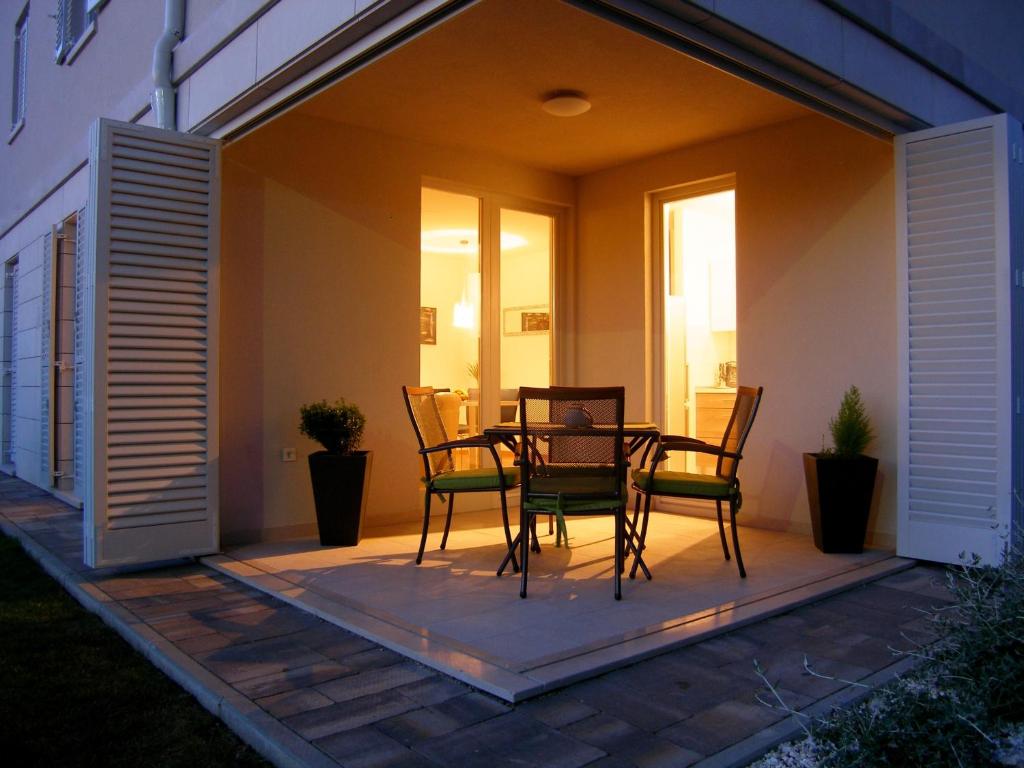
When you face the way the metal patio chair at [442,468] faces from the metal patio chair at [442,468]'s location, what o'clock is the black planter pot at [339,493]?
The black planter pot is roughly at 7 o'clock from the metal patio chair.

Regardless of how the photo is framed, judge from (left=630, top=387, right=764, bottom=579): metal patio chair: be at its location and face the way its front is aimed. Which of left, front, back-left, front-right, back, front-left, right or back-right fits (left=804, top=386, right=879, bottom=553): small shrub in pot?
back-right

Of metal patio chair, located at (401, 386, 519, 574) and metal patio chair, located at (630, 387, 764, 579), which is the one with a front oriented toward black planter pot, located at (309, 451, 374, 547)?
metal patio chair, located at (630, 387, 764, 579)

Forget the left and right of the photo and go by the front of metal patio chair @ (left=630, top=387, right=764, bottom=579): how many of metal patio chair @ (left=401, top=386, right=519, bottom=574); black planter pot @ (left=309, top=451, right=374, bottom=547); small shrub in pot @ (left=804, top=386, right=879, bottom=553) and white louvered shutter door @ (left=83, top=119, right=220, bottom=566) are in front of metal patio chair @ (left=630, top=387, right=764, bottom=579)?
3

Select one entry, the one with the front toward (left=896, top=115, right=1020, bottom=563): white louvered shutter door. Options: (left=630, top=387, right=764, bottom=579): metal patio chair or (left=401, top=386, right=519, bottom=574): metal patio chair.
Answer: (left=401, top=386, right=519, bottom=574): metal patio chair

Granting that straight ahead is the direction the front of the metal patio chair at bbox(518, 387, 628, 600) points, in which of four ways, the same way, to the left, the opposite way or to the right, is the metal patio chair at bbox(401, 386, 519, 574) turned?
to the right

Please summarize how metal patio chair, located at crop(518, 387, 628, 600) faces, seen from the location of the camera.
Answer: facing away from the viewer

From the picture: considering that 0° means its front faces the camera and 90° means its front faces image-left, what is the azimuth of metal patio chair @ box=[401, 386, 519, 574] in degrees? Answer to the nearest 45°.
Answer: approximately 270°

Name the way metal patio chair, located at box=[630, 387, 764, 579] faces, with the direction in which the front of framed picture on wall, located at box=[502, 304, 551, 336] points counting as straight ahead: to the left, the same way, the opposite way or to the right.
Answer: to the right

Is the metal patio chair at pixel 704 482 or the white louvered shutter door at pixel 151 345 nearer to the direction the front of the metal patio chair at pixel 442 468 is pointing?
the metal patio chair

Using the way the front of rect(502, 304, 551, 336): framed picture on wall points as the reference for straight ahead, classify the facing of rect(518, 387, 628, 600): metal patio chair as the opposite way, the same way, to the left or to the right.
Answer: the opposite way

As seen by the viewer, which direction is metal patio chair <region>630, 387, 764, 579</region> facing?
to the viewer's left

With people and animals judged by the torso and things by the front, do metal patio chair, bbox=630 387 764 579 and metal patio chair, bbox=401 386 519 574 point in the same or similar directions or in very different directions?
very different directions

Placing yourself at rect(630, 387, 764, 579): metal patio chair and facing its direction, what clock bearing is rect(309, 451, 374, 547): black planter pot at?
The black planter pot is roughly at 12 o'clock from the metal patio chair.
